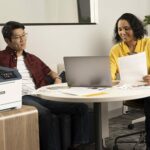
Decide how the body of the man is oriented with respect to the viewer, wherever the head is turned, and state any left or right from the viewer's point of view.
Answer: facing the viewer and to the right of the viewer

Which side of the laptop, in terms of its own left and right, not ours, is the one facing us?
back

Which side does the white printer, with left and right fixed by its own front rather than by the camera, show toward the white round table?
left

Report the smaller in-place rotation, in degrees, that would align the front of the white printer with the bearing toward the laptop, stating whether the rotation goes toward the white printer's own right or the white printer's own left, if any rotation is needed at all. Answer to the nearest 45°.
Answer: approximately 90° to the white printer's own left

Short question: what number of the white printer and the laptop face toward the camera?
1

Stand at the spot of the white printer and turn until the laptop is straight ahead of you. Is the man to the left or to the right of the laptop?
left

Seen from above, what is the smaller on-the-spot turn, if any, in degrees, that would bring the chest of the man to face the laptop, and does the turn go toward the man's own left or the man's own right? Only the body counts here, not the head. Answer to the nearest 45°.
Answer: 0° — they already face it

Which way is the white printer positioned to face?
toward the camera

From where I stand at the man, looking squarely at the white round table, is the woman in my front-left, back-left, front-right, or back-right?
front-left

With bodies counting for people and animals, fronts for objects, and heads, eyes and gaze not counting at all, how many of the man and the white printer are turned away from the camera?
0

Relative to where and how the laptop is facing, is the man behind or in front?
in front

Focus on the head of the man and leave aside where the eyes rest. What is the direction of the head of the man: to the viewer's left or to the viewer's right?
to the viewer's right

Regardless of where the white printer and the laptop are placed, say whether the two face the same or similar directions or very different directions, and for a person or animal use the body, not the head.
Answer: very different directions

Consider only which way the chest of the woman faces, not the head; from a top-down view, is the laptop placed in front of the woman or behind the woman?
in front

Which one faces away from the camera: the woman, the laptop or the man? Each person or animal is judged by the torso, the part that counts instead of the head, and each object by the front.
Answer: the laptop

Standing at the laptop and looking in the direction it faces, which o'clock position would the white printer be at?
The white printer is roughly at 8 o'clock from the laptop.

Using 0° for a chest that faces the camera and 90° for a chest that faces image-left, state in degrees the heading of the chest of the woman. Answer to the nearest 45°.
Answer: approximately 45°
